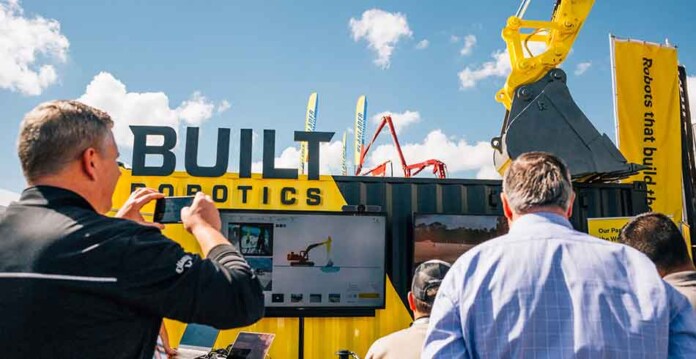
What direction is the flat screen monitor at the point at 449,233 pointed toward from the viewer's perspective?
toward the camera

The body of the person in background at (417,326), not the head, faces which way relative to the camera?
away from the camera

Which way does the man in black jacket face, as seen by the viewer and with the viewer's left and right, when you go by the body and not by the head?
facing away from the viewer and to the right of the viewer

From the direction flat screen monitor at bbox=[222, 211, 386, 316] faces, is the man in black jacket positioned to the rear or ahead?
ahead

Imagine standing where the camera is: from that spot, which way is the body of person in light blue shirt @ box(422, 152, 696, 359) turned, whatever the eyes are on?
away from the camera

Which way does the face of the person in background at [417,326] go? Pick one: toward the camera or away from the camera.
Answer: away from the camera

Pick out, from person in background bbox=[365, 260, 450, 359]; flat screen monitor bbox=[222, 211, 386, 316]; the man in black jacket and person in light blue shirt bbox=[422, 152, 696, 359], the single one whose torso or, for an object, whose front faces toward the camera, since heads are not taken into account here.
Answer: the flat screen monitor

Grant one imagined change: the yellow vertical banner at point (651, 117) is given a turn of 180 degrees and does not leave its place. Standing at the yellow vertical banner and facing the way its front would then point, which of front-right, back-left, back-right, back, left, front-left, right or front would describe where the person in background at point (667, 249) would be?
back

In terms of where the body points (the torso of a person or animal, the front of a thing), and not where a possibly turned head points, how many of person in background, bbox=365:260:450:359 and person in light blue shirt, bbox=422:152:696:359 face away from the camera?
2

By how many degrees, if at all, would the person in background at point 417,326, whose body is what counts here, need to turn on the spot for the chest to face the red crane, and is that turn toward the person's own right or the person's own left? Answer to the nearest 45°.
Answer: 0° — they already face it

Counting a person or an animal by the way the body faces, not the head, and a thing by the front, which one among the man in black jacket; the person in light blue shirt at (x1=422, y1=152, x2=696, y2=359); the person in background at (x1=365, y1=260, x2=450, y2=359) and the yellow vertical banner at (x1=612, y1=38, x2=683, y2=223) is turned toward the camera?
the yellow vertical banner

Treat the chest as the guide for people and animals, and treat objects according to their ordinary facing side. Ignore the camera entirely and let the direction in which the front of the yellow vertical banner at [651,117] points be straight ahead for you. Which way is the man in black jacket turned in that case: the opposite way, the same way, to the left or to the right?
the opposite way

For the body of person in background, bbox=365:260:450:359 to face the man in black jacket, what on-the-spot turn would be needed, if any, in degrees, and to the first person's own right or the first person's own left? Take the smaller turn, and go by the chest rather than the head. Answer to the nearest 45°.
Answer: approximately 135° to the first person's own left

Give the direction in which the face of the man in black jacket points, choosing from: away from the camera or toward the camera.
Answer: away from the camera

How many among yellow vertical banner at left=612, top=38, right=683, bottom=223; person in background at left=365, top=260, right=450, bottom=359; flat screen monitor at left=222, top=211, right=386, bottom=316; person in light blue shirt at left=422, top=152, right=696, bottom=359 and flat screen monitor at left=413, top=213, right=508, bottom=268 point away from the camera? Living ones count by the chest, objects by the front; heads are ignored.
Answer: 2

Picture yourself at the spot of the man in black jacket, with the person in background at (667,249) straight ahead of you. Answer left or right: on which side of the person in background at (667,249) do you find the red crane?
left

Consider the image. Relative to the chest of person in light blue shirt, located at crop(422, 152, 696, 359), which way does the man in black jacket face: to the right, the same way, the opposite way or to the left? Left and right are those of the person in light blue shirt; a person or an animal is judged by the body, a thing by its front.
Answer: the same way

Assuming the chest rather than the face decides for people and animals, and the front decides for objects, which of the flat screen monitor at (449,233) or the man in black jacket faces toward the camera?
the flat screen monitor

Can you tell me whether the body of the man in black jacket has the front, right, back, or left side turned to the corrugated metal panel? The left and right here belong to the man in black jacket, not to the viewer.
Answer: front

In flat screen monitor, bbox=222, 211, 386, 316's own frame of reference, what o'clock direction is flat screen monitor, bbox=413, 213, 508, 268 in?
flat screen monitor, bbox=413, 213, 508, 268 is roughly at 9 o'clock from flat screen monitor, bbox=222, 211, 386, 316.

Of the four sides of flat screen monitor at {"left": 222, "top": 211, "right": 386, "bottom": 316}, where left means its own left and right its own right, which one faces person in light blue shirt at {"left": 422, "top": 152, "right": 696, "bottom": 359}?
front

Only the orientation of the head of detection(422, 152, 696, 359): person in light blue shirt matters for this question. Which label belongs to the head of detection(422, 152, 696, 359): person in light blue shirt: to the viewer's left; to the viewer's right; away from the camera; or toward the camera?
away from the camera

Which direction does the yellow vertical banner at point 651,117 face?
toward the camera
